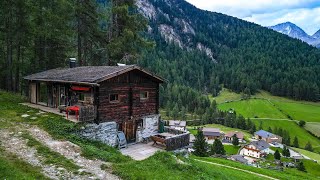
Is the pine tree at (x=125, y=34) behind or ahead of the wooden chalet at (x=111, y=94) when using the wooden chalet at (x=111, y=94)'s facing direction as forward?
behind
